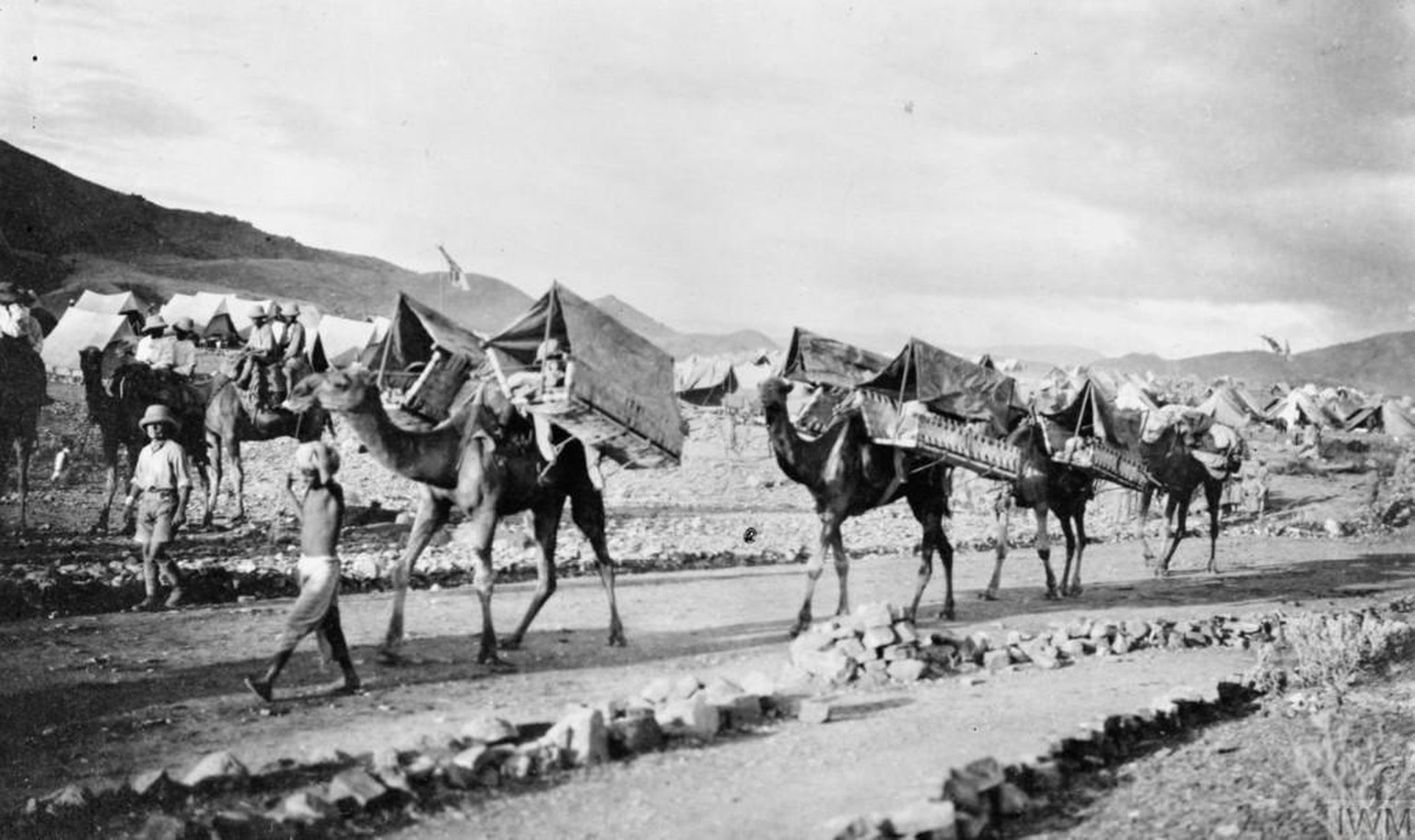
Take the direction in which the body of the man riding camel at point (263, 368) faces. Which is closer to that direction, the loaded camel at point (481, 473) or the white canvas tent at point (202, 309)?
the loaded camel

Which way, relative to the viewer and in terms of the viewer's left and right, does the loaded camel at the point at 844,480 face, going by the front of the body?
facing the viewer and to the left of the viewer

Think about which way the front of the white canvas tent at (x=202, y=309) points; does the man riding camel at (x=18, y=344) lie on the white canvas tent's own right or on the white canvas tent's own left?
on the white canvas tent's own right

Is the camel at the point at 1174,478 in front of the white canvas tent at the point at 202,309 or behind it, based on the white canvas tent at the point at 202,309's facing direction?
in front

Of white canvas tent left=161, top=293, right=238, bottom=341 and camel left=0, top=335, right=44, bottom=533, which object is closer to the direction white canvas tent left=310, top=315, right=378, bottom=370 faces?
the camel

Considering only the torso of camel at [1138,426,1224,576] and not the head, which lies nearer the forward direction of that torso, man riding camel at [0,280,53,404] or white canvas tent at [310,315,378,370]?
the man riding camel

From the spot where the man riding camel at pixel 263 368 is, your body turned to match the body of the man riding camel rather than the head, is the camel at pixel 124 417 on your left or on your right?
on your right

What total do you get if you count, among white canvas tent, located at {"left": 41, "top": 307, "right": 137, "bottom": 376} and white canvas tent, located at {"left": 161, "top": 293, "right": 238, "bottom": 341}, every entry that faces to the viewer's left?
0

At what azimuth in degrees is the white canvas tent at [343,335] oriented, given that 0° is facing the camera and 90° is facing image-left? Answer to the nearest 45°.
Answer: approximately 45°

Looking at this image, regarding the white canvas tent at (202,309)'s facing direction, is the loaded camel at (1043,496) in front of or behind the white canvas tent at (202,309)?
in front
